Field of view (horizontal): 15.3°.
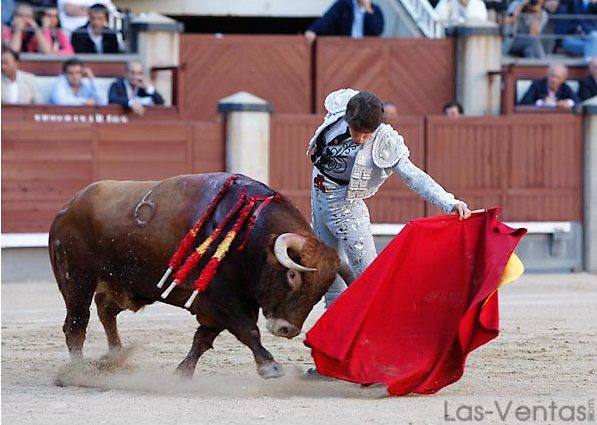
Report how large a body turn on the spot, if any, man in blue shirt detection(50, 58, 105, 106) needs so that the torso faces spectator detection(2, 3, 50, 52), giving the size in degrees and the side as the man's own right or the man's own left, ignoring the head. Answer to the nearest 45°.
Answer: approximately 135° to the man's own right

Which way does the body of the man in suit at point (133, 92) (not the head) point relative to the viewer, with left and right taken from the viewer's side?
facing the viewer

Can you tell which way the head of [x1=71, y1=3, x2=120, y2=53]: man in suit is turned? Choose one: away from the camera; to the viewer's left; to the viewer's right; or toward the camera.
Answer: toward the camera

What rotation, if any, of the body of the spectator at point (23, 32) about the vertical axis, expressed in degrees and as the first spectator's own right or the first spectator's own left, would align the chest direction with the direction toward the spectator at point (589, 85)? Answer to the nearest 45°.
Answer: approximately 90° to the first spectator's own left

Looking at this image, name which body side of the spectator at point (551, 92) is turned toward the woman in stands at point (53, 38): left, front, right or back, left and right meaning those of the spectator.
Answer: right

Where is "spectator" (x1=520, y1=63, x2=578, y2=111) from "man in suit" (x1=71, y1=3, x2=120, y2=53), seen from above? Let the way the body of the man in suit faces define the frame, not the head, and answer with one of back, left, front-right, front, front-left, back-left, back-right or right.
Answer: left

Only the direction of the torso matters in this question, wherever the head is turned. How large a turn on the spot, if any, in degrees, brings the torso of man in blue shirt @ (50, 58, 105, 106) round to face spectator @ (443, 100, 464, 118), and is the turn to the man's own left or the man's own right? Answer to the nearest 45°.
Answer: approximately 90° to the man's own left

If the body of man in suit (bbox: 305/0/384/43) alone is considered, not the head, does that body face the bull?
yes

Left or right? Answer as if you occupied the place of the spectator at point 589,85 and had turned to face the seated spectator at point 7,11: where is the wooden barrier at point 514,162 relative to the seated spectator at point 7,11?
left

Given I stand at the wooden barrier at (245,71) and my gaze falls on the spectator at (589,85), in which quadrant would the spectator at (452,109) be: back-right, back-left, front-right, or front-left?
front-right

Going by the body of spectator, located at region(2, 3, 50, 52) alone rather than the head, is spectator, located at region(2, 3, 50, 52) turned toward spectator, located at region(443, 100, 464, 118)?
no

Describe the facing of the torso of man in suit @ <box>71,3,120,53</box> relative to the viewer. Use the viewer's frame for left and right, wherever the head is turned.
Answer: facing the viewer

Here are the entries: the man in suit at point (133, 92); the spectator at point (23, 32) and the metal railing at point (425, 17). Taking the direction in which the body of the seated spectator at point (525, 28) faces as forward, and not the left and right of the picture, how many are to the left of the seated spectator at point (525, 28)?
0

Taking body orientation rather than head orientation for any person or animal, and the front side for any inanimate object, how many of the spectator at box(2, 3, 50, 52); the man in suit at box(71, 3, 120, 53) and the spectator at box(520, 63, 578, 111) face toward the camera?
3

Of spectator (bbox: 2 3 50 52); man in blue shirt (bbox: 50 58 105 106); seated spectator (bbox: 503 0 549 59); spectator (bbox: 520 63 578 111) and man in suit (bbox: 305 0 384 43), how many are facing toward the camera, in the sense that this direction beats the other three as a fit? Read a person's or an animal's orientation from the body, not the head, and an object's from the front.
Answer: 5

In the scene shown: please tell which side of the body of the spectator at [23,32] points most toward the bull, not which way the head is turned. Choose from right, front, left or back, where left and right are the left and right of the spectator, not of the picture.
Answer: front

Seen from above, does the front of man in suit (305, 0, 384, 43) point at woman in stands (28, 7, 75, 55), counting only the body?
no

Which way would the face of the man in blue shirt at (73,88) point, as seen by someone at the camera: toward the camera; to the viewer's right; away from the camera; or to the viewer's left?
toward the camera

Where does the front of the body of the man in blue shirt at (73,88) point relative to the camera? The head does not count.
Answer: toward the camera

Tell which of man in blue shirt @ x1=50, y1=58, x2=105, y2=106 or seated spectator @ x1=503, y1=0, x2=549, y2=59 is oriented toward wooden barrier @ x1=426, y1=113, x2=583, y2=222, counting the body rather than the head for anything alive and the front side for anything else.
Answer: the seated spectator
